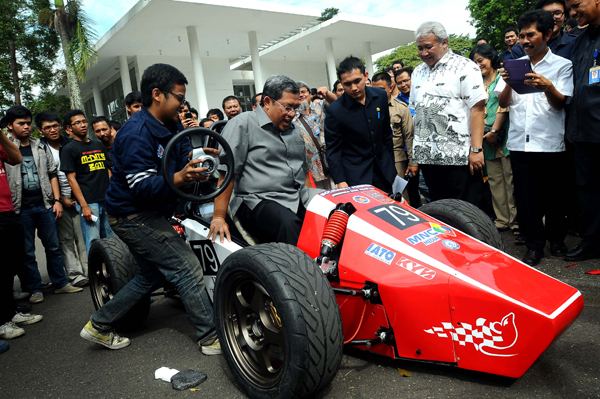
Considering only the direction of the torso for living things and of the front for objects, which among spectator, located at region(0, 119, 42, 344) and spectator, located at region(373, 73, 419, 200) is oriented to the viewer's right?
spectator, located at region(0, 119, 42, 344)

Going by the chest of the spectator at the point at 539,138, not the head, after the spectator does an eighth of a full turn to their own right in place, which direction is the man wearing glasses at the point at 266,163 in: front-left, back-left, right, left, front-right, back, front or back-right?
front-left

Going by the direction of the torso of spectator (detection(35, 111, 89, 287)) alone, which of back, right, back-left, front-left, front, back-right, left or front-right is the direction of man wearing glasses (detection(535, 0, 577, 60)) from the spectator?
front

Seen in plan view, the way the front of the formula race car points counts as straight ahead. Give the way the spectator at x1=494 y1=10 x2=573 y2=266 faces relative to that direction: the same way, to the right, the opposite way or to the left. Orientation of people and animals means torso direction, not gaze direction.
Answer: to the right

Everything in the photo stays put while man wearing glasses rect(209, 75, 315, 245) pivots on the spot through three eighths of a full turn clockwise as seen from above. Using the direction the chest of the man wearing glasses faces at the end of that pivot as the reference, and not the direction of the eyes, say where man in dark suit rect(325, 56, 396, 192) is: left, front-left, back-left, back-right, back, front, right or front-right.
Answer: back-right

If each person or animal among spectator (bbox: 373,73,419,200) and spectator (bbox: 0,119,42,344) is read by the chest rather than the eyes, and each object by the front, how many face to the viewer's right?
1

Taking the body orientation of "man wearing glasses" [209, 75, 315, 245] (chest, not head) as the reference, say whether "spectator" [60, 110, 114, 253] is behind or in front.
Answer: behind

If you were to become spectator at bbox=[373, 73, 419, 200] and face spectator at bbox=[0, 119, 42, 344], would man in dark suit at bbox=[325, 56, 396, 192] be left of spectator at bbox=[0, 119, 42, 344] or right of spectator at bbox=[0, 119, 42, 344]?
left

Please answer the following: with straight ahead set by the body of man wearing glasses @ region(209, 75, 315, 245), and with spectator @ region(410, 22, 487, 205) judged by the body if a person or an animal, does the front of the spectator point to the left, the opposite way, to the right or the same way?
to the right

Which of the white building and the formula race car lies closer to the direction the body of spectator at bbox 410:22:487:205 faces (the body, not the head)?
the formula race car

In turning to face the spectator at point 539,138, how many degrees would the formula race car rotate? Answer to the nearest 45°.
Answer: approximately 90° to its left

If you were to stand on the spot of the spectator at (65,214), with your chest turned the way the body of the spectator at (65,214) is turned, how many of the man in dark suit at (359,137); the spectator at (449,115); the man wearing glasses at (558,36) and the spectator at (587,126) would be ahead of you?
4

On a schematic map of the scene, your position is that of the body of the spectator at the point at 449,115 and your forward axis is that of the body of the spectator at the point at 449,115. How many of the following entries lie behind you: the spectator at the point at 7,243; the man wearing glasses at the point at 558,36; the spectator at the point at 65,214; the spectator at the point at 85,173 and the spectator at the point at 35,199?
1
